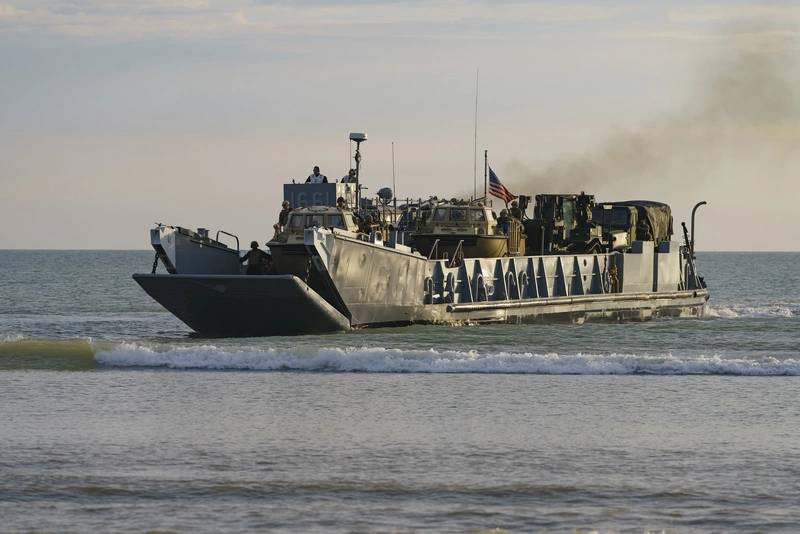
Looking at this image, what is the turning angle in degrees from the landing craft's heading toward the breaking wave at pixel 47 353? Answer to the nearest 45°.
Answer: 0° — it already faces it

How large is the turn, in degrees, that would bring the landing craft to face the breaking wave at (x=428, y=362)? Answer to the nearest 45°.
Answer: approximately 45° to its left

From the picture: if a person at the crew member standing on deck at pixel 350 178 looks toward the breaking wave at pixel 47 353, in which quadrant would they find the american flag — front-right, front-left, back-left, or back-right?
back-left

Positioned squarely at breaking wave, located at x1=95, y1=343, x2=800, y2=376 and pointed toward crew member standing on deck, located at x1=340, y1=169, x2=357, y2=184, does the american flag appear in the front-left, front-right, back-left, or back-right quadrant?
front-right

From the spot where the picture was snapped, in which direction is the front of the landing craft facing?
facing the viewer and to the left of the viewer
